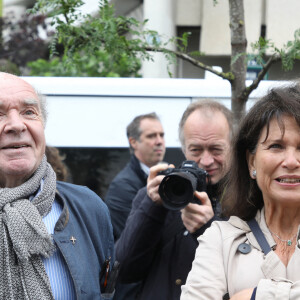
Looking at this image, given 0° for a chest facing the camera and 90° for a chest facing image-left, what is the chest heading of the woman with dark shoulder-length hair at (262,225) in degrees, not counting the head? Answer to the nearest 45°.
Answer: approximately 0°

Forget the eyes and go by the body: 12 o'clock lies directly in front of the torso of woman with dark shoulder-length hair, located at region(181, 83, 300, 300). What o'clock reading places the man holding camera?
The man holding camera is roughly at 5 o'clock from the woman with dark shoulder-length hair.
